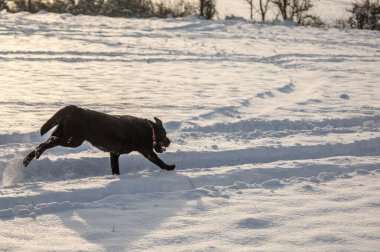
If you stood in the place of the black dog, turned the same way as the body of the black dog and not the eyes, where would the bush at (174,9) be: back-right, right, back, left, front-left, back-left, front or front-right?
left

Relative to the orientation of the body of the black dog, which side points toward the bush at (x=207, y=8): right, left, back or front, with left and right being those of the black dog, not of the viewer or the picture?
left

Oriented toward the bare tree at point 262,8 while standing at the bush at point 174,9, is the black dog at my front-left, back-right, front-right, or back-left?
back-right

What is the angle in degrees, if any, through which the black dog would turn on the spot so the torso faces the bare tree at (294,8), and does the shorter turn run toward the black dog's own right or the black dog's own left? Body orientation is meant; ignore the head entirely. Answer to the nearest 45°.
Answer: approximately 45° to the black dog's own left

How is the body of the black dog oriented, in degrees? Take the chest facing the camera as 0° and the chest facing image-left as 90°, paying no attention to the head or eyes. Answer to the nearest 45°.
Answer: approximately 270°

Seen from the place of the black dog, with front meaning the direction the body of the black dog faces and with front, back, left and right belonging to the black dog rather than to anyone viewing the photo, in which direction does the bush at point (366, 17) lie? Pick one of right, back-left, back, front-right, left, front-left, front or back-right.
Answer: front-left
